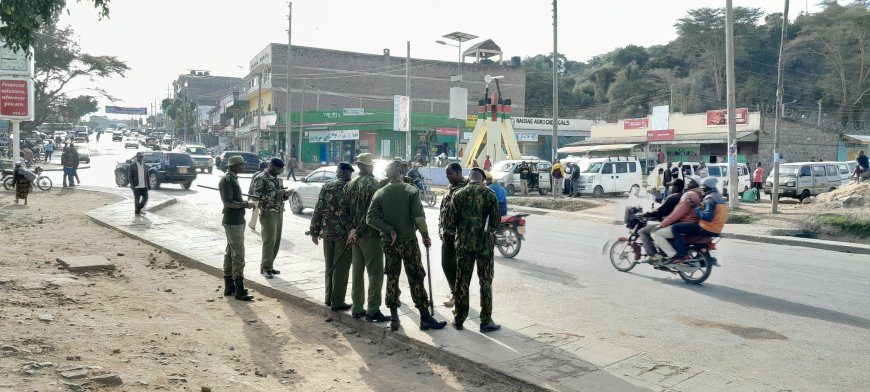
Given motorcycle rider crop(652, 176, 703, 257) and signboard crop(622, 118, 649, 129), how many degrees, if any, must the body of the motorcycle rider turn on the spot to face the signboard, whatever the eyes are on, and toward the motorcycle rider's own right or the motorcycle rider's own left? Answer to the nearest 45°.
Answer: approximately 90° to the motorcycle rider's own right

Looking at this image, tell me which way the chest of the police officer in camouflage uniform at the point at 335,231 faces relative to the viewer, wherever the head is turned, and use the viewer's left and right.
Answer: facing away from the viewer and to the right of the viewer

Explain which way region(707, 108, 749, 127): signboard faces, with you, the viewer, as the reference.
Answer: facing the viewer

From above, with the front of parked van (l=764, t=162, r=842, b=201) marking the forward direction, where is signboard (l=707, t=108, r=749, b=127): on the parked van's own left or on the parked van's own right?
on the parked van's own right

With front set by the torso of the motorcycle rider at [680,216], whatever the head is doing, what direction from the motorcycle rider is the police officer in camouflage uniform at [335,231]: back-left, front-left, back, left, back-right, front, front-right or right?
front-left

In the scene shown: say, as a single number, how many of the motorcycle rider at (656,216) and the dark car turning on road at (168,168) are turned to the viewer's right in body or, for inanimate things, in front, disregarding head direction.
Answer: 0

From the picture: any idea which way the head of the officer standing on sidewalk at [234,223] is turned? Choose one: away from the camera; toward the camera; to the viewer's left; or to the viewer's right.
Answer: to the viewer's right

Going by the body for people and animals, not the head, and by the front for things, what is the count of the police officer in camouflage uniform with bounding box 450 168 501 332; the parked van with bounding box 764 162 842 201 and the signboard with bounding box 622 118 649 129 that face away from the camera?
1

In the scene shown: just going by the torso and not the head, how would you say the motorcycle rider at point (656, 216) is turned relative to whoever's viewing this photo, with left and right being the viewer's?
facing to the left of the viewer

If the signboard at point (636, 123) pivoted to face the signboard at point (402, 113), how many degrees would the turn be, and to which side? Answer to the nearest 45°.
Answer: approximately 45° to its right

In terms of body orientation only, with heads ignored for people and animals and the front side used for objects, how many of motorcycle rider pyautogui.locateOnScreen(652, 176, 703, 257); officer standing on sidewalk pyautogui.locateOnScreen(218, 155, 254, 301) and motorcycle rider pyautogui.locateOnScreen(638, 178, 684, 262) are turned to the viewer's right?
1

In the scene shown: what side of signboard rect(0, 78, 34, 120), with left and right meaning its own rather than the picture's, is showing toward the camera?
front

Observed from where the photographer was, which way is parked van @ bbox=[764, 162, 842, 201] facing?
facing the viewer and to the left of the viewer

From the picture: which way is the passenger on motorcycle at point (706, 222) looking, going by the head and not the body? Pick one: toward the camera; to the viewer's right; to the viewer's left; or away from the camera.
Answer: to the viewer's left

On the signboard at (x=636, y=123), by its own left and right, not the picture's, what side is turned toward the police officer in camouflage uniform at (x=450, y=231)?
front

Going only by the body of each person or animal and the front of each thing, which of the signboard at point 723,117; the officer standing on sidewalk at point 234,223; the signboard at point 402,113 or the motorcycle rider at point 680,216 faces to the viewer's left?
the motorcycle rider

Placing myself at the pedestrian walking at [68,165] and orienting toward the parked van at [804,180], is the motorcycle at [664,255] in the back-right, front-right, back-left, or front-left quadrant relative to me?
front-right

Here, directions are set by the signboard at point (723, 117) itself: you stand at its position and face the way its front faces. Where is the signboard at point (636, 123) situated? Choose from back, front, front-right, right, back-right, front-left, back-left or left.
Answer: back-right

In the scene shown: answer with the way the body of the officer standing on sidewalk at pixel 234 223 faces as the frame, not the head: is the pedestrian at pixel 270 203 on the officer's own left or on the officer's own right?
on the officer's own left

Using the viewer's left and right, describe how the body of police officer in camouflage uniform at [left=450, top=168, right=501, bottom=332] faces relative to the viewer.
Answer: facing away from the viewer
